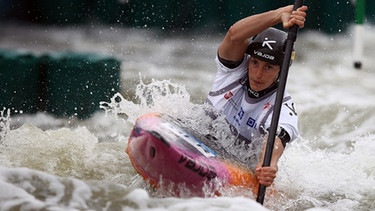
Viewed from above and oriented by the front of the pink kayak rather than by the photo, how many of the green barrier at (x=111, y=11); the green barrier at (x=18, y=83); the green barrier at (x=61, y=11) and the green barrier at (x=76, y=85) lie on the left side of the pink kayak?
0

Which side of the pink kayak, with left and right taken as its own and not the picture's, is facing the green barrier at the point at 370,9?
back

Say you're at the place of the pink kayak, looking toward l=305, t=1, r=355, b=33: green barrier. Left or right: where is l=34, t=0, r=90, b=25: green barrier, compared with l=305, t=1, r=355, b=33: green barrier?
left

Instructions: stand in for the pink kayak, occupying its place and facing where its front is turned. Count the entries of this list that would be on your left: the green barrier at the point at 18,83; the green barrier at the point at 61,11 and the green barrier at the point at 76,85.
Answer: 0

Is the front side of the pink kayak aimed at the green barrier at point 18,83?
no

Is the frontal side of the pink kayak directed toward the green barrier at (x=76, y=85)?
no

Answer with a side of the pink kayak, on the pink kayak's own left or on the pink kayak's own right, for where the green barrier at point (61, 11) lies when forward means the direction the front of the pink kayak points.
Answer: on the pink kayak's own right

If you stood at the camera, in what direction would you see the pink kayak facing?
facing the viewer and to the left of the viewer
